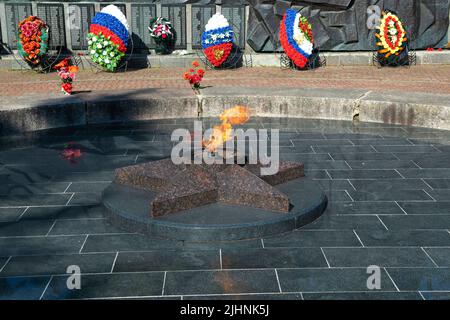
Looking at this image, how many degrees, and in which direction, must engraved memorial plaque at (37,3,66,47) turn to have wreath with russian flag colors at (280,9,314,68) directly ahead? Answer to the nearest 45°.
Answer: approximately 90° to its left

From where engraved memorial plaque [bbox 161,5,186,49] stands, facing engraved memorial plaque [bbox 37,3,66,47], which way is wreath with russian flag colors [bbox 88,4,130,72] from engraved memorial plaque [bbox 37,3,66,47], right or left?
left

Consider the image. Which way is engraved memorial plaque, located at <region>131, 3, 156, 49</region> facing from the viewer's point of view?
toward the camera

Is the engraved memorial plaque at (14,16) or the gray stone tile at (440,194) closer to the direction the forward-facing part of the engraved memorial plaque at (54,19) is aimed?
the gray stone tile

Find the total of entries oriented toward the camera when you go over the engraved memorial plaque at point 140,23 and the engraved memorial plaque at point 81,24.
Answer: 2

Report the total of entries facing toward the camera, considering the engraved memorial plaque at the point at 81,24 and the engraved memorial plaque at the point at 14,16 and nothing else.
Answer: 2

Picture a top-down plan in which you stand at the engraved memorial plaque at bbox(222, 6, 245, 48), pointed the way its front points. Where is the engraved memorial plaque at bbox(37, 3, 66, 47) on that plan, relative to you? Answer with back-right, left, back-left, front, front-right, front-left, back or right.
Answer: right

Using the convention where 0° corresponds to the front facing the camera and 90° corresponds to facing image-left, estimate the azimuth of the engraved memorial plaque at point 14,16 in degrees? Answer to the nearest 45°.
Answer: approximately 0°

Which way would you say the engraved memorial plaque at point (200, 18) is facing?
toward the camera

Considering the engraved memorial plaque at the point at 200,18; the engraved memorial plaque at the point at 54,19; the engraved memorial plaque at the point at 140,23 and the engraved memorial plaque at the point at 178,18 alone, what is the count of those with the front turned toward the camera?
4

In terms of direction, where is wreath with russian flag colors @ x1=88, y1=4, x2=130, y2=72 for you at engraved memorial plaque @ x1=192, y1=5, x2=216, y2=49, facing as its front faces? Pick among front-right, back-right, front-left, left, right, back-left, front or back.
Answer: front-right

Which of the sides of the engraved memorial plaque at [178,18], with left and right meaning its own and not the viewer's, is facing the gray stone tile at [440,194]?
front

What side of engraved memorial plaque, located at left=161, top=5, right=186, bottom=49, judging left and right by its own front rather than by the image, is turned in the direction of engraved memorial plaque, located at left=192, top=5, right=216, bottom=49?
left

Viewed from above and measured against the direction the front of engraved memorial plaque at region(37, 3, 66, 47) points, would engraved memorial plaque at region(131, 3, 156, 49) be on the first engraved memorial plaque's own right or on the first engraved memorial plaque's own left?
on the first engraved memorial plaque's own left

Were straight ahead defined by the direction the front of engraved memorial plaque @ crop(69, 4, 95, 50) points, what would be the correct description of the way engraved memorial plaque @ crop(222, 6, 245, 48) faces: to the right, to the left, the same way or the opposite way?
the same way

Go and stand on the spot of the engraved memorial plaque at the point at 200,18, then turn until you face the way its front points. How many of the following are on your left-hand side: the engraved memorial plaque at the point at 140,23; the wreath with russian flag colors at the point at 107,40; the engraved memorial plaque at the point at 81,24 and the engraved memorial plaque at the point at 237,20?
1

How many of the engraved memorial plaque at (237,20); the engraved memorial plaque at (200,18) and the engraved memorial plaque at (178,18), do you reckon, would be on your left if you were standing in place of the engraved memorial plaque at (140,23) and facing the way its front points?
3

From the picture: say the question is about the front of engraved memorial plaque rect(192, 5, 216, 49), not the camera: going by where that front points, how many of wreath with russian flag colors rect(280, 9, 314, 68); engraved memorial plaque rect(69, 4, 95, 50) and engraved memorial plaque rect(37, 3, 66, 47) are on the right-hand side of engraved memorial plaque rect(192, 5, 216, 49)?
2

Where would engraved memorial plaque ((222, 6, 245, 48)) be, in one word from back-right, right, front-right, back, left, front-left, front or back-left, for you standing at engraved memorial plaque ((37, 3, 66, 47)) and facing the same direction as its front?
left

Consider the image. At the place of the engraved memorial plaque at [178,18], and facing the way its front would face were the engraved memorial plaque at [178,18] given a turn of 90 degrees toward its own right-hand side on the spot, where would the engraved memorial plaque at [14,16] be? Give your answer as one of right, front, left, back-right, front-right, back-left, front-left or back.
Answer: front
